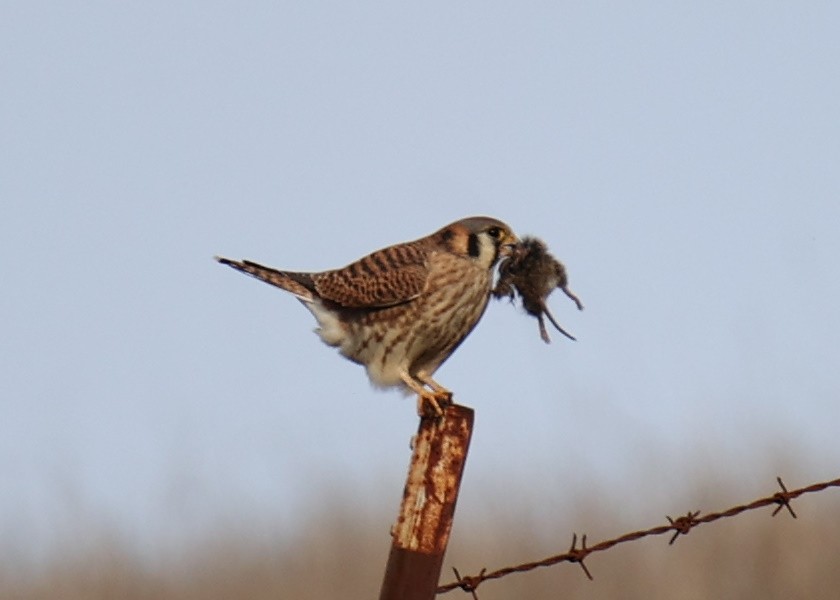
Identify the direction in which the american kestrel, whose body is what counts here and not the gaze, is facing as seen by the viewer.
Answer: to the viewer's right
